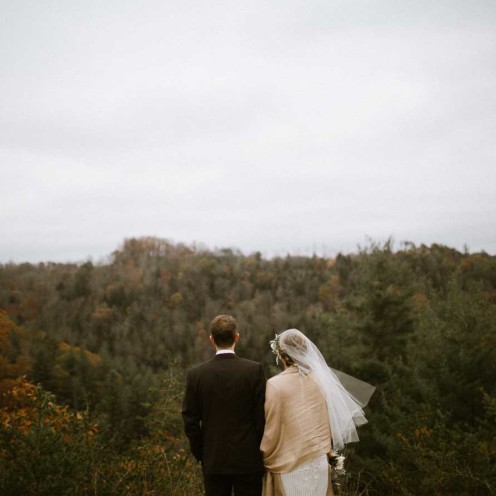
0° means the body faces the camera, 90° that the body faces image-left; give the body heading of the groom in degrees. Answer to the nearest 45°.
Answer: approximately 180°

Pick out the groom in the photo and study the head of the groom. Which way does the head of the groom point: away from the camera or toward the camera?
away from the camera
